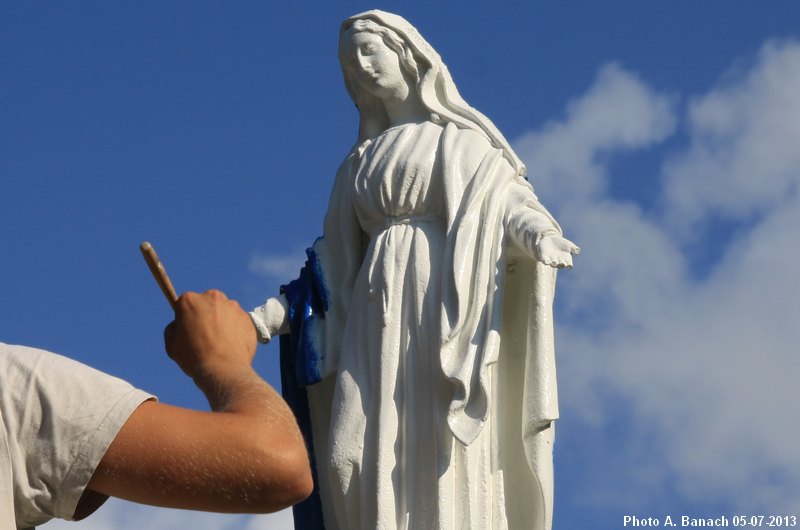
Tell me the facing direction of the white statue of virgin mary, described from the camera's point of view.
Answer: facing the viewer and to the left of the viewer
